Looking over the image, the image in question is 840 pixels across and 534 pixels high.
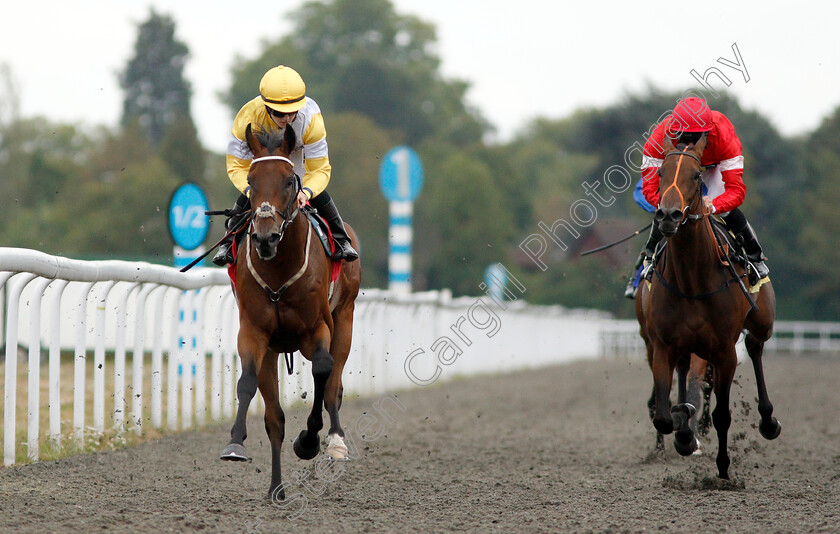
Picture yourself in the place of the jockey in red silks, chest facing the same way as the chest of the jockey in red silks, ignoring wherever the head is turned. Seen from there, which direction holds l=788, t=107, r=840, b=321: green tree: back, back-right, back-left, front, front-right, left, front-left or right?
back

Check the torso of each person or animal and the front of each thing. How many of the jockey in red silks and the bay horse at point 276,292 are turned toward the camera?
2

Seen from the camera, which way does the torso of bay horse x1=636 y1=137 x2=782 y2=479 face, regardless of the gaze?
toward the camera

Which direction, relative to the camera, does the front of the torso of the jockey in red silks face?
toward the camera

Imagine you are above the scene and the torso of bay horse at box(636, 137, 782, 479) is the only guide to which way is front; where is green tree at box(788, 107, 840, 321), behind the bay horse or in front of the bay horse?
behind

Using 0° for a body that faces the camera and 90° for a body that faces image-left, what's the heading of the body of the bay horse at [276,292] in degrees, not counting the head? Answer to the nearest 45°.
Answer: approximately 0°

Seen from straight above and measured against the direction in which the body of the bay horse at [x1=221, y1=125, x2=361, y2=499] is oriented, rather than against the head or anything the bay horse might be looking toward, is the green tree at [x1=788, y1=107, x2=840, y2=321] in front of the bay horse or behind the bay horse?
behind

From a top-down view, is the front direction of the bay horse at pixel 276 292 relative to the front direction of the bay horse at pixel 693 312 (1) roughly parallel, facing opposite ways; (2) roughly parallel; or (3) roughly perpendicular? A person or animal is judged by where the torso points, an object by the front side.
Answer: roughly parallel

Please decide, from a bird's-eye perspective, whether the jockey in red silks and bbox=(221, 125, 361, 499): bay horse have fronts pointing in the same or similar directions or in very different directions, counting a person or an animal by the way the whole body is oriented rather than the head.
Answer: same or similar directions

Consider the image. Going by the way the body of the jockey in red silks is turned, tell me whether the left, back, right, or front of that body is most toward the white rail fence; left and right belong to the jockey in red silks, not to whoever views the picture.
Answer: right

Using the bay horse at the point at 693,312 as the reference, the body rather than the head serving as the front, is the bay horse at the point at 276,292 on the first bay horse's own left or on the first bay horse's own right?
on the first bay horse's own right

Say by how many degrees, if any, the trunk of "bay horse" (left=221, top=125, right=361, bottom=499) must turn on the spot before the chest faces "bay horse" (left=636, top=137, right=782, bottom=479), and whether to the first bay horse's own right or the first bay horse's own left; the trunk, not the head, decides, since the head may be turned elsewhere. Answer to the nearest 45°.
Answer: approximately 90° to the first bay horse's own left
